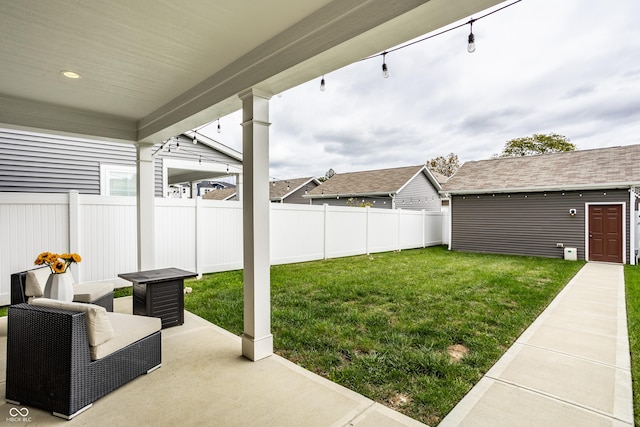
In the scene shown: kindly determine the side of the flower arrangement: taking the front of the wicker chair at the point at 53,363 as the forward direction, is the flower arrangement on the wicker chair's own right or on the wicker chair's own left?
on the wicker chair's own left

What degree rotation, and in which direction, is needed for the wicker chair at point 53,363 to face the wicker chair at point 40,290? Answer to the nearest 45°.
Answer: approximately 45° to its left

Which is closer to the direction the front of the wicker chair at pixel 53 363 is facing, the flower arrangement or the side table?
the side table

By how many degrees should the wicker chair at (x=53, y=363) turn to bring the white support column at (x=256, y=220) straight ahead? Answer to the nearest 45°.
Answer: approximately 45° to its right

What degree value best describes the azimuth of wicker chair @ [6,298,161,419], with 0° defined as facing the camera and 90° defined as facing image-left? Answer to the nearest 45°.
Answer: approximately 225°

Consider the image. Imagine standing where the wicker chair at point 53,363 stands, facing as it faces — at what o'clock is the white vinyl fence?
The white vinyl fence is roughly at 11 o'clock from the wicker chair.
